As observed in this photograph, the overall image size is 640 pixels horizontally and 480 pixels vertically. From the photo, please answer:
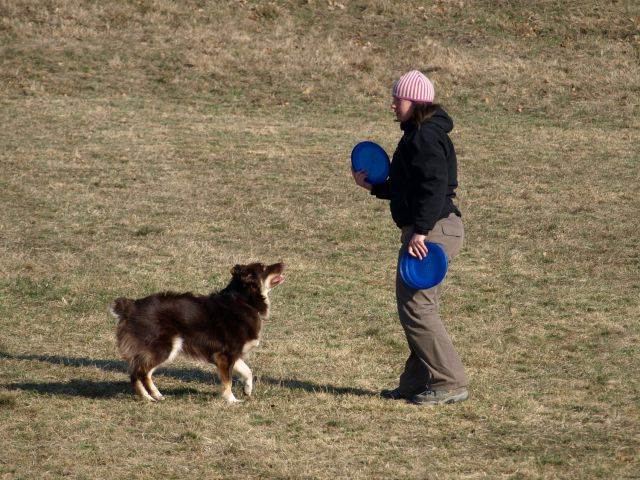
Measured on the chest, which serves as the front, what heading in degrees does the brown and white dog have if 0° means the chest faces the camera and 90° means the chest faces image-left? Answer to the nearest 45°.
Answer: approximately 270°

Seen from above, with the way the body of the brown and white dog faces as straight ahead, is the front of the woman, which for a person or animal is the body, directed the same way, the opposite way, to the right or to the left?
the opposite way

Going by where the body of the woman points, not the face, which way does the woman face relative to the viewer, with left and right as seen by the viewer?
facing to the left of the viewer

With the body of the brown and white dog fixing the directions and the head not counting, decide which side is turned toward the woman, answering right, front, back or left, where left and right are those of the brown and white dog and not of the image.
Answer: front

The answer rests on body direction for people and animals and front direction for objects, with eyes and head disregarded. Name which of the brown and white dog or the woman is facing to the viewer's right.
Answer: the brown and white dog

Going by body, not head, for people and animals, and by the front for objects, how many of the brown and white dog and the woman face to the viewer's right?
1

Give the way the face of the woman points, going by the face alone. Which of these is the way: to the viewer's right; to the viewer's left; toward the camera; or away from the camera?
to the viewer's left

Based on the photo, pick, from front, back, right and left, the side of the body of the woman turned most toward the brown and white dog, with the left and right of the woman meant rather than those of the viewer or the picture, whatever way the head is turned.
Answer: front
